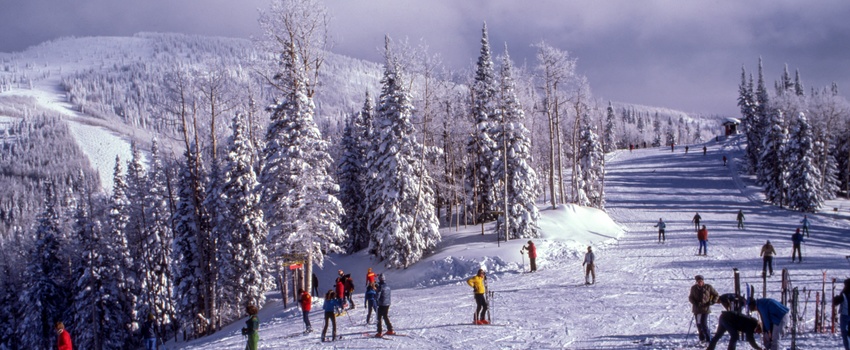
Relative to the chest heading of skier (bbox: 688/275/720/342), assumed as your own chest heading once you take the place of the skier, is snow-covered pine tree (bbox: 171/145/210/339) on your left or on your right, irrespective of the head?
on your right

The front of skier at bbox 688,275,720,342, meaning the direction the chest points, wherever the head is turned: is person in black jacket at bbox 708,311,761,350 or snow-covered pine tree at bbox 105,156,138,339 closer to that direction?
the person in black jacket

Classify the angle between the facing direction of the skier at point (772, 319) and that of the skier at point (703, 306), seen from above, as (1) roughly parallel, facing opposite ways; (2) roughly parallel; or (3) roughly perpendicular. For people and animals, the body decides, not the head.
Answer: roughly perpendicular

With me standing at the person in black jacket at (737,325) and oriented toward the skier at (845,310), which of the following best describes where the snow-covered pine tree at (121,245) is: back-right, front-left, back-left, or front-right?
back-left

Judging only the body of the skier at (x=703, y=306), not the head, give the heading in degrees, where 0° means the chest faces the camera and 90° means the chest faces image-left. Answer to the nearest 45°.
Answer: approximately 0°

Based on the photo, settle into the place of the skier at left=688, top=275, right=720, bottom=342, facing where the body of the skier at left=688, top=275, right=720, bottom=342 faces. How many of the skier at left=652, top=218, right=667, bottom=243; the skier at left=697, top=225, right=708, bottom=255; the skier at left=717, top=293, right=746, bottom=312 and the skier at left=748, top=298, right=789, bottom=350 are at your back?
2
